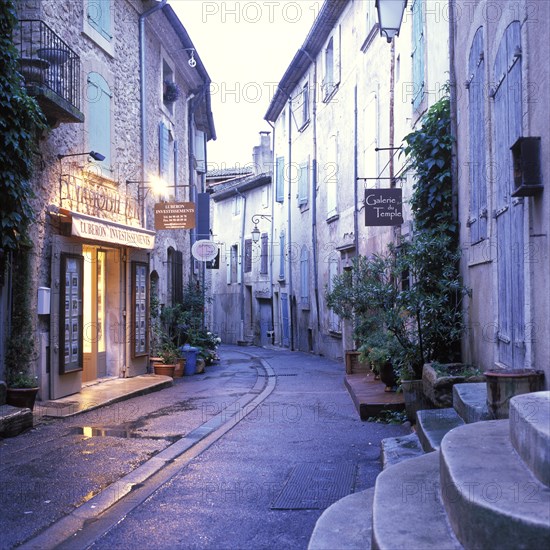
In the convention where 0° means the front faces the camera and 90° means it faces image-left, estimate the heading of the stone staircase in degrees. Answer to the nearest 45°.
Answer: approximately 45°

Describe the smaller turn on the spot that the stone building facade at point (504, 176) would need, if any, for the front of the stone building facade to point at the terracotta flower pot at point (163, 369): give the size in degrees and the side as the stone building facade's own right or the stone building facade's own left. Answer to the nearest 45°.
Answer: approximately 90° to the stone building facade's own right

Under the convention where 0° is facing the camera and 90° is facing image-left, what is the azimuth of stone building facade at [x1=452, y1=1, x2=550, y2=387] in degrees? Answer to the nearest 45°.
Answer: approximately 45°

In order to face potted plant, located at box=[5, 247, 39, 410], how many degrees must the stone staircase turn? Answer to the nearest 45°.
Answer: approximately 90° to its right

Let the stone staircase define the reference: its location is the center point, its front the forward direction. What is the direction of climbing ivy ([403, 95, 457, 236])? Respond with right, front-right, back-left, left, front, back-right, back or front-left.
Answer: back-right

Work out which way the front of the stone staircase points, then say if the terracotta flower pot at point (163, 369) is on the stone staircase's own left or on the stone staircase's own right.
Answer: on the stone staircase's own right

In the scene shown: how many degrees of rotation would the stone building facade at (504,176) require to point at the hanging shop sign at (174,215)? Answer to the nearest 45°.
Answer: approximately 90° to its right
